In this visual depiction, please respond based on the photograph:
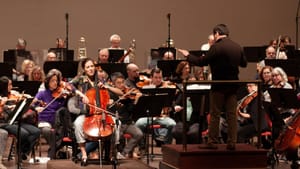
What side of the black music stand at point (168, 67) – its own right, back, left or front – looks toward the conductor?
back

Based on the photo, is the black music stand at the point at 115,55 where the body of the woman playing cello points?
no

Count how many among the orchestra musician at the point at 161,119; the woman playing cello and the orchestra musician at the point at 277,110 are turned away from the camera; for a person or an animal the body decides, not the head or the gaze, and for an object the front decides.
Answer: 0

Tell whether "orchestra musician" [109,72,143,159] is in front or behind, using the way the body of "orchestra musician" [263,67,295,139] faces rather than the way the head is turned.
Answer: in front

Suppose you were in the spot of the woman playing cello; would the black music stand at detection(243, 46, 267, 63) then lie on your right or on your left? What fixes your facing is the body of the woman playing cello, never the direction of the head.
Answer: on your left

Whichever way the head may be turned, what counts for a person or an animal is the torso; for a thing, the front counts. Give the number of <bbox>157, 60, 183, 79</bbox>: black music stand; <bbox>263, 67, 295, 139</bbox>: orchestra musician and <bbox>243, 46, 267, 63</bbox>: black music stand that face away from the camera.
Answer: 2

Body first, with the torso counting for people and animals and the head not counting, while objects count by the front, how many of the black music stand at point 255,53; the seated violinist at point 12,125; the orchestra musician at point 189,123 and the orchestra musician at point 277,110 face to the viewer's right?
1

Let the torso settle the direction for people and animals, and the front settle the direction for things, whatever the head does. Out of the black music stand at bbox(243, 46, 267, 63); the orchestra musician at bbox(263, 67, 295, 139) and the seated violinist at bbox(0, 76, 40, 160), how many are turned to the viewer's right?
1

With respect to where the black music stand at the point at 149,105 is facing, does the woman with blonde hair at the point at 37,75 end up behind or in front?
in front

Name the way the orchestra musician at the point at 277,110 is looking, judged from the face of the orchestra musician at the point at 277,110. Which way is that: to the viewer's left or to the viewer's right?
to the viewer's left

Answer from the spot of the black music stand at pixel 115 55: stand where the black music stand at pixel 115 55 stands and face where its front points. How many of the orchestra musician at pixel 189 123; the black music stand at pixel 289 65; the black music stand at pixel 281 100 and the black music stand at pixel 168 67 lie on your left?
0

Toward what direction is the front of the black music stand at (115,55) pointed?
away from the camera

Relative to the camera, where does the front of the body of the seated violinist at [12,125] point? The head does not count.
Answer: to the viewer's right

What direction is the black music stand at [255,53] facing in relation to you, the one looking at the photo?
facing away from the viewer
